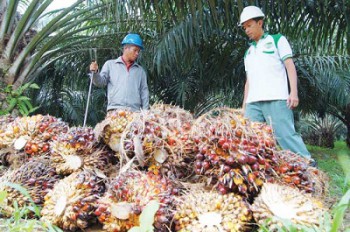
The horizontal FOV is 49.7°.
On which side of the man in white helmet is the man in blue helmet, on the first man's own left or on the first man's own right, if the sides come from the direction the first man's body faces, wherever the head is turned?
on the first man's own right

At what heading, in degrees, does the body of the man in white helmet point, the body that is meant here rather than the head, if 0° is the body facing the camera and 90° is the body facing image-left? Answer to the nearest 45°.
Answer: approximately 45°

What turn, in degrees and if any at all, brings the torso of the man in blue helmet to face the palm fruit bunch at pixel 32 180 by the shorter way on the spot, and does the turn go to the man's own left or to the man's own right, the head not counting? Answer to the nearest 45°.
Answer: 0° — they already face it

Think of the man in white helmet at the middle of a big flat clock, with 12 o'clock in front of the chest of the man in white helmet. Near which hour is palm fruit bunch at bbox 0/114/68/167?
The palm fruit bunch is roughly at 12 o'clock from the man in white helmet.

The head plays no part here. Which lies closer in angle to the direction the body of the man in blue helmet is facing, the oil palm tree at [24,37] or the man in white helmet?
the man in white helmet

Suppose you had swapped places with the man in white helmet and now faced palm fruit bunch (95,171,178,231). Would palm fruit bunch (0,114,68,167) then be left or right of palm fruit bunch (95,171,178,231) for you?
right

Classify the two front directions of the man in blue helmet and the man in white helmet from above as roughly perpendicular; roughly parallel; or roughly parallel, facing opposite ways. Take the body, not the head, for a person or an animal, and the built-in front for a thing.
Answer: roughly perpendicular

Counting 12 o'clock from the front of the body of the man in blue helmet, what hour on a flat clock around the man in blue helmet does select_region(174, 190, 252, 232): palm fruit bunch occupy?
The palm fruit bunch is roughly at 12 o'clock from the man in blue helmet.

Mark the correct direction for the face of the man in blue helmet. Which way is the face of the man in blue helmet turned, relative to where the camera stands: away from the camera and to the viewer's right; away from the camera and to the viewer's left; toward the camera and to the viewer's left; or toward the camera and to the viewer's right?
toward the camera and to the viewer's right

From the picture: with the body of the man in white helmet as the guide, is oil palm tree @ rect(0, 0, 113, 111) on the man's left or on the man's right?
on the man's right

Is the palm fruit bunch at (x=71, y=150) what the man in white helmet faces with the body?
yes
